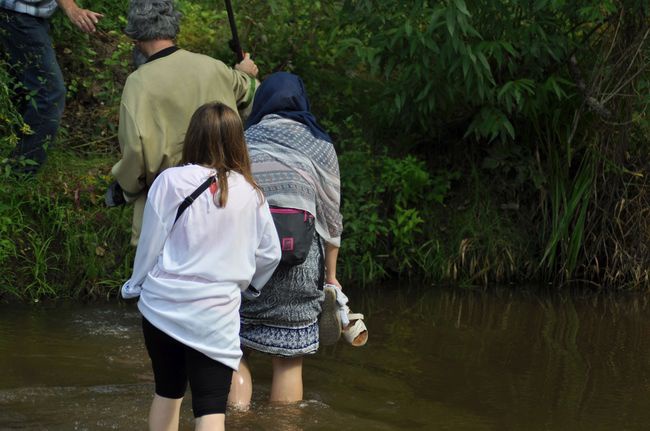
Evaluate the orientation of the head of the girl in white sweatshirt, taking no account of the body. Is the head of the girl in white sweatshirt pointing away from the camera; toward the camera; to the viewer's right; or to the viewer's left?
away from the camera

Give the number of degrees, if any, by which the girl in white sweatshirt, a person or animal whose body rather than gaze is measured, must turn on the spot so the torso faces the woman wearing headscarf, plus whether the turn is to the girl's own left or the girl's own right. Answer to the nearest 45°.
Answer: approximately 45° to the girl's own right

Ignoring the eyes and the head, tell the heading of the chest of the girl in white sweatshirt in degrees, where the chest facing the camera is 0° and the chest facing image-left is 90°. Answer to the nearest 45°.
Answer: approximately 180°

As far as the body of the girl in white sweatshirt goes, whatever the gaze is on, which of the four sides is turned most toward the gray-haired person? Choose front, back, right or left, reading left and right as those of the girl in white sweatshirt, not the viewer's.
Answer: front

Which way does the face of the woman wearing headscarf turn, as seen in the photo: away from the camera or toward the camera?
away from the camera
